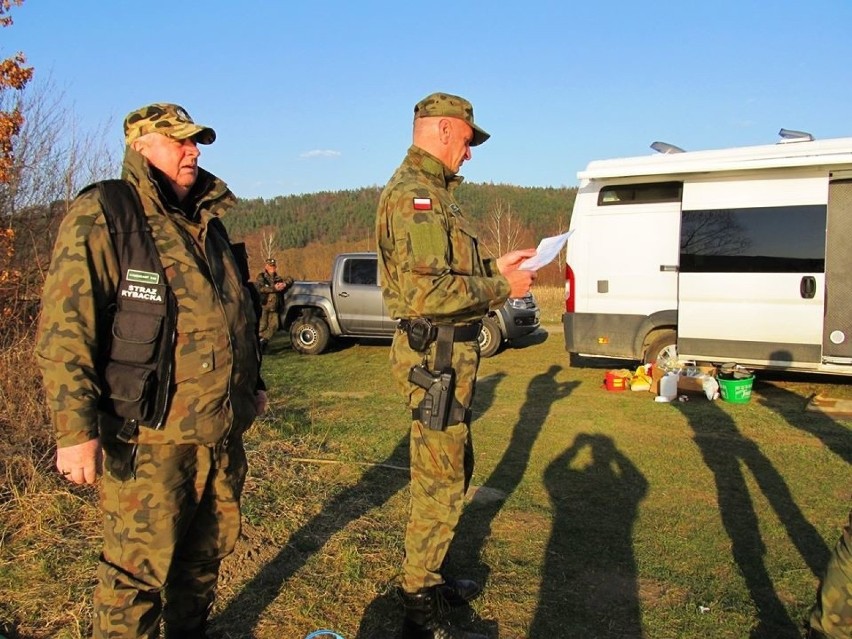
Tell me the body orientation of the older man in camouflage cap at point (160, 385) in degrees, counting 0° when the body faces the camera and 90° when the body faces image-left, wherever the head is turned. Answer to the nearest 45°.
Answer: approximately 315°

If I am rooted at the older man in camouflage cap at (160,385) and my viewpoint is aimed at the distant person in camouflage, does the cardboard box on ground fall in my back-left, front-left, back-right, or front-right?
front-right

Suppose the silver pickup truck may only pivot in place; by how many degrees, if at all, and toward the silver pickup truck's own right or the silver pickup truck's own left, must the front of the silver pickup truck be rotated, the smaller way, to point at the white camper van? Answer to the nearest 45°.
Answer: approximately 45° to the silver pickup truck's own right

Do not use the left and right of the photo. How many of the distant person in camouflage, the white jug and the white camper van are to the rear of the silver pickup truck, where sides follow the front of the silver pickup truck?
1

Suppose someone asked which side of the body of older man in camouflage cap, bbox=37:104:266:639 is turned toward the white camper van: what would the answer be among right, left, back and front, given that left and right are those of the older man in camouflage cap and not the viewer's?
left

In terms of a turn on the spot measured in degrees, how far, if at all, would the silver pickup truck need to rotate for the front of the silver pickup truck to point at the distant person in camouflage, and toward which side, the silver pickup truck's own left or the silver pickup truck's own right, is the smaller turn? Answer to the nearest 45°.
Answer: approximately 180°

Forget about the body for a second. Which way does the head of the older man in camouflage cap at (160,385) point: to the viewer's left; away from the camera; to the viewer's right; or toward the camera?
to the viewer's right

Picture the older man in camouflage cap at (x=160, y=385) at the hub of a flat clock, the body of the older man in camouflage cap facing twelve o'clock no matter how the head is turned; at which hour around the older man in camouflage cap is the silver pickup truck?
The silver pickup truck is roughly at 8 o'clock from the older man in camouflage cap.

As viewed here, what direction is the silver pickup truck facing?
to the viewer's right
